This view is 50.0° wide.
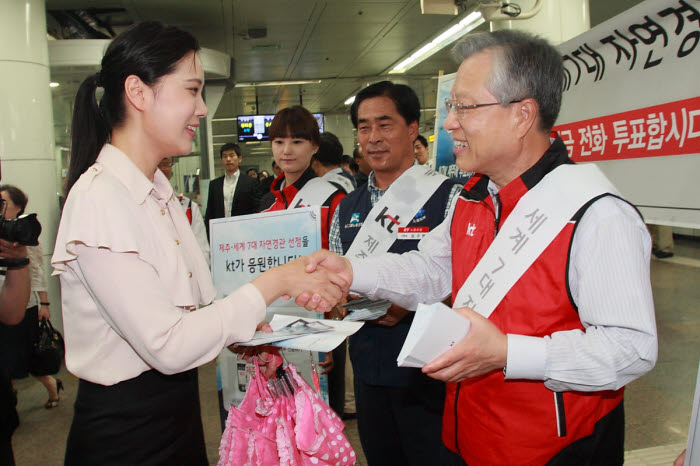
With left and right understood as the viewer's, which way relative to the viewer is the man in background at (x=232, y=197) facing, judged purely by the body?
facing the viewer

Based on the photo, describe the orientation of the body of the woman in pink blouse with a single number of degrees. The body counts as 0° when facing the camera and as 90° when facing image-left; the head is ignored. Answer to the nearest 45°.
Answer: approximately 270°

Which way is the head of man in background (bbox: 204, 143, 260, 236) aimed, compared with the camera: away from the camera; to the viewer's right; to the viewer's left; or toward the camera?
toward the camera

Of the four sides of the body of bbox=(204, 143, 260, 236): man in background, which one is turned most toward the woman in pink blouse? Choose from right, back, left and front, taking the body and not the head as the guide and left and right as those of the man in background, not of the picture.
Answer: front

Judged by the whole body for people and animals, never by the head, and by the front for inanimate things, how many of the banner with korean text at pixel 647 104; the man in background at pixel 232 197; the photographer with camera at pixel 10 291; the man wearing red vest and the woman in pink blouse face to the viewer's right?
2

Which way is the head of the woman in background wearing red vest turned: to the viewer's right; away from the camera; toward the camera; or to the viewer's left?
toward the camera

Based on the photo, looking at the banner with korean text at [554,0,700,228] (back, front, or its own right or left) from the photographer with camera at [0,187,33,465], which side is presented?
front

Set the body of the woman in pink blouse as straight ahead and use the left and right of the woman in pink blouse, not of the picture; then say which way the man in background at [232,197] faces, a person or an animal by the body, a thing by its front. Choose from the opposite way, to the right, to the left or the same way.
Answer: to the right

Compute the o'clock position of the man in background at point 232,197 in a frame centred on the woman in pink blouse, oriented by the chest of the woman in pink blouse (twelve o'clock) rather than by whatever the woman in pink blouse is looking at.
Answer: The man in background is roughly at 9 o'clock from the woman in pink blouse.

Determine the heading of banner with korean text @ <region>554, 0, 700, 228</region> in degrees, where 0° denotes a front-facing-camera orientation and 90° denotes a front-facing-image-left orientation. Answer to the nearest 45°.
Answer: approximately 45°

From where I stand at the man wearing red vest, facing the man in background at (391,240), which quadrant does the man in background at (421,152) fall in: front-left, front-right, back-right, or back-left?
front-right
